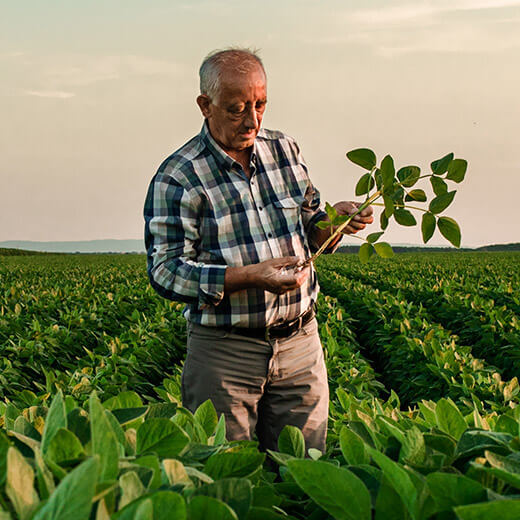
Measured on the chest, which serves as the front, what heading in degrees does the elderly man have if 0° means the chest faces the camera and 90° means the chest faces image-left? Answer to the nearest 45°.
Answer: approximately 315°

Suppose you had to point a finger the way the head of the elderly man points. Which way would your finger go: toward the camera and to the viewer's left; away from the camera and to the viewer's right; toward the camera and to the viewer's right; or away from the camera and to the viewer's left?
toward the camera and to the viewer's right
